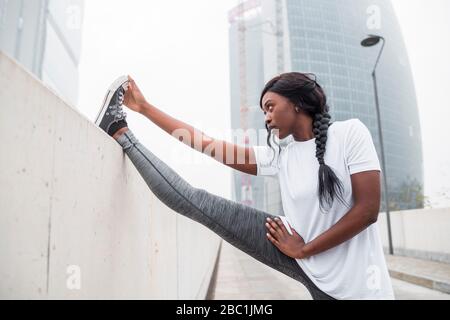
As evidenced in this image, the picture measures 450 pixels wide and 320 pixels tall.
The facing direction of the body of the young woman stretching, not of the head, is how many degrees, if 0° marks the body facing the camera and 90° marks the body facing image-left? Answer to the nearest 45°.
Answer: approximately 45°

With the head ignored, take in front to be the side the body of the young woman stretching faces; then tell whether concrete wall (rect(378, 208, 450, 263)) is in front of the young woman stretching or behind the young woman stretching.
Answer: behind

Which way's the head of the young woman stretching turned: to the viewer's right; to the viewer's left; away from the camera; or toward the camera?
to the viewer's left
